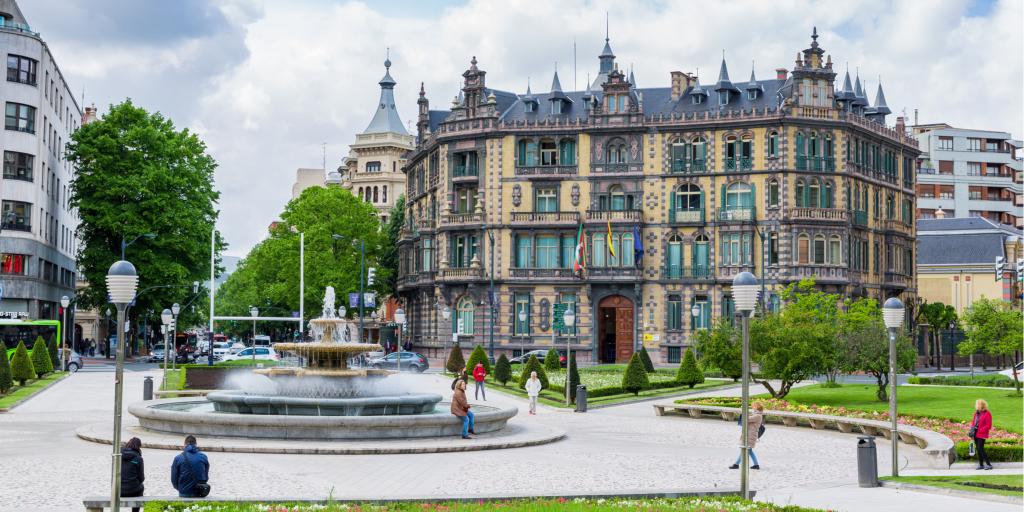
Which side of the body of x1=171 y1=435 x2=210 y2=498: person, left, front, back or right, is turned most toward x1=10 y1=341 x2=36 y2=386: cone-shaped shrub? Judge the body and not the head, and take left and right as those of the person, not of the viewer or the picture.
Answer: front

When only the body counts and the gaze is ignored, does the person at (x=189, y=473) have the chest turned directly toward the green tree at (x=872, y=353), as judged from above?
no

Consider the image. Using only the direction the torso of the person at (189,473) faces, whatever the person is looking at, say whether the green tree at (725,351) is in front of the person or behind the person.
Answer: in front

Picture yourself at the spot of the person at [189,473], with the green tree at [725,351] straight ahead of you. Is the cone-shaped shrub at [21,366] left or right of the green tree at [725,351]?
left

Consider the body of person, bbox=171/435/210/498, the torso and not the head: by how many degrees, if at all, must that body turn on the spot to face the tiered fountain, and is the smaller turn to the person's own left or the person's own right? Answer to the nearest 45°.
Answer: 0° — they already face it

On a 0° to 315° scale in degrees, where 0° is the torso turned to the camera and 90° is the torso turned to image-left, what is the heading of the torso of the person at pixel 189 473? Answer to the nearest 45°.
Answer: approximately 180°

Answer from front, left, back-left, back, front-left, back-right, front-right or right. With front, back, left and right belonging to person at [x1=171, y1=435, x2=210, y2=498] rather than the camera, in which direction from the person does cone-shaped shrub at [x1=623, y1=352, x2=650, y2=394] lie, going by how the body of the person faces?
front-right

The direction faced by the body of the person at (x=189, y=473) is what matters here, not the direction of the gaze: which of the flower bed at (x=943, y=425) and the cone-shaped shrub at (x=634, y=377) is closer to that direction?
the cone-shaped shrub

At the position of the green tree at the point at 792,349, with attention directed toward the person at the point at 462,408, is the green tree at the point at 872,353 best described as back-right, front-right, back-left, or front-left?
back-left

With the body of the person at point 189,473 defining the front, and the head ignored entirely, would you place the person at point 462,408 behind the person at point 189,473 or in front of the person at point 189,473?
in front

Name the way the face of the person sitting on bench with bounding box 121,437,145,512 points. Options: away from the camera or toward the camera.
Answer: away from the camera

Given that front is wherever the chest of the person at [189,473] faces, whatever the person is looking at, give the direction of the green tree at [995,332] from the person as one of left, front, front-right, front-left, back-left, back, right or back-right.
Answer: front-right

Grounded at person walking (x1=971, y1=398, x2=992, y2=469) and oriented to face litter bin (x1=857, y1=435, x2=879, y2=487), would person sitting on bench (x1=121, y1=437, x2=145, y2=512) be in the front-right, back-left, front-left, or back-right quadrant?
front-right

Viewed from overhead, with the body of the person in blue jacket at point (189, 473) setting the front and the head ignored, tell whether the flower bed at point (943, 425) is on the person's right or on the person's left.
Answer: on the person's right
